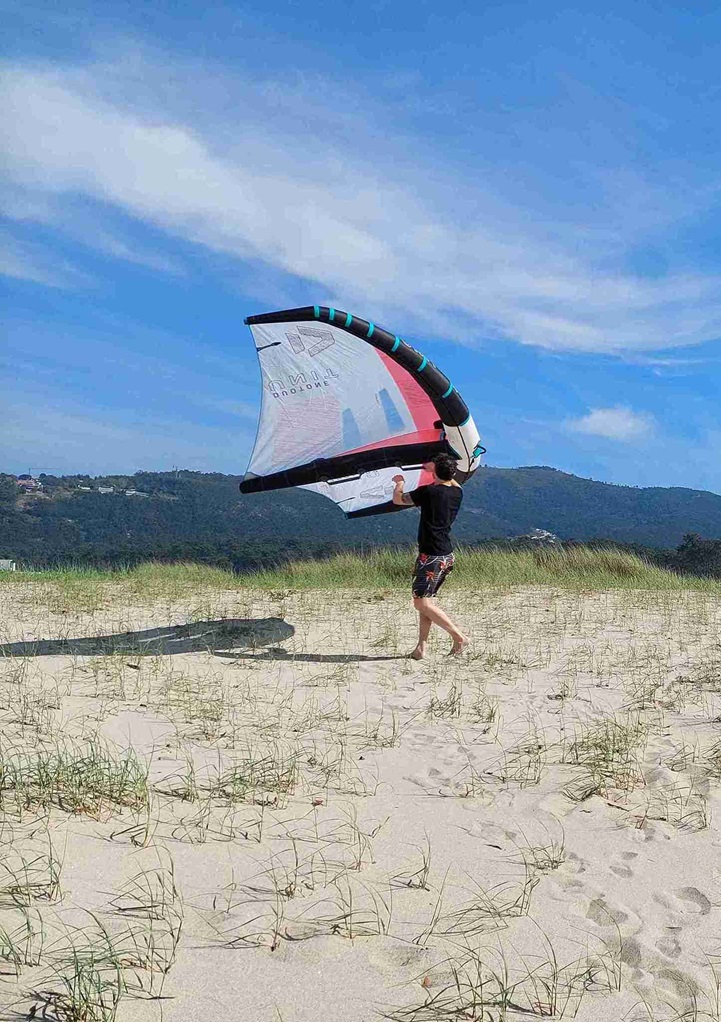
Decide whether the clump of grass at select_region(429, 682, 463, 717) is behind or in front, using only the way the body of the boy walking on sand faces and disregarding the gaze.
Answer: behind

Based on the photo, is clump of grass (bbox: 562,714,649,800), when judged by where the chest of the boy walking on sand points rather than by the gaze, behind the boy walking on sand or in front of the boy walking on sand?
behind

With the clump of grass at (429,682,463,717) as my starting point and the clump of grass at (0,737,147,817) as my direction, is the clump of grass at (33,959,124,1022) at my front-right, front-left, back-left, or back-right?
front-left

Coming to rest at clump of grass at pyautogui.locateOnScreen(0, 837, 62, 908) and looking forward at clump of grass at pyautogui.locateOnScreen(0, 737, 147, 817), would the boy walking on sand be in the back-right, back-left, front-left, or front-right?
front-right
